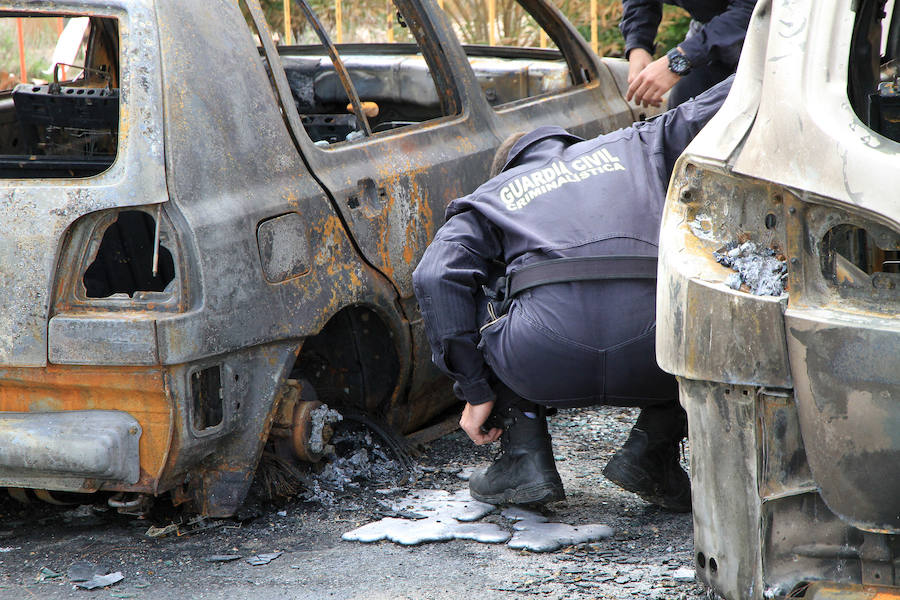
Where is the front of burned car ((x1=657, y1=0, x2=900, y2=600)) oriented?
away from the camera

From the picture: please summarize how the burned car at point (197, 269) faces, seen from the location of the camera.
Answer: facing away from the viewer and to the right of the viewer

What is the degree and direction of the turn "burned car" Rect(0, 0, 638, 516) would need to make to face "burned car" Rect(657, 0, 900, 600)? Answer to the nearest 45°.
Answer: approximately 90° to its right

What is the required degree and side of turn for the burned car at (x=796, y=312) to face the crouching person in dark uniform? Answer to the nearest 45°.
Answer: approximately 45° to its left

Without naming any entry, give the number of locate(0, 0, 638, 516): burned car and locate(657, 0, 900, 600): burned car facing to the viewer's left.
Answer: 0

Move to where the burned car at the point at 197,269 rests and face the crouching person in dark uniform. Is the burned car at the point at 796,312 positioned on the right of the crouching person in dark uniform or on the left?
right

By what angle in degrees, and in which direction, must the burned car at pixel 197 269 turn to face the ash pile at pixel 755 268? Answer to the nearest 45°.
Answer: approximately 90° to its right

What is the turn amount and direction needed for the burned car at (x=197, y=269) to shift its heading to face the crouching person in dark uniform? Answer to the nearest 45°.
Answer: approximately 45° to its right

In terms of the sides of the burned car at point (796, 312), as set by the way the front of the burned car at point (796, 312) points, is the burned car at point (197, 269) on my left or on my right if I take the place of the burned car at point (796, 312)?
on my left
